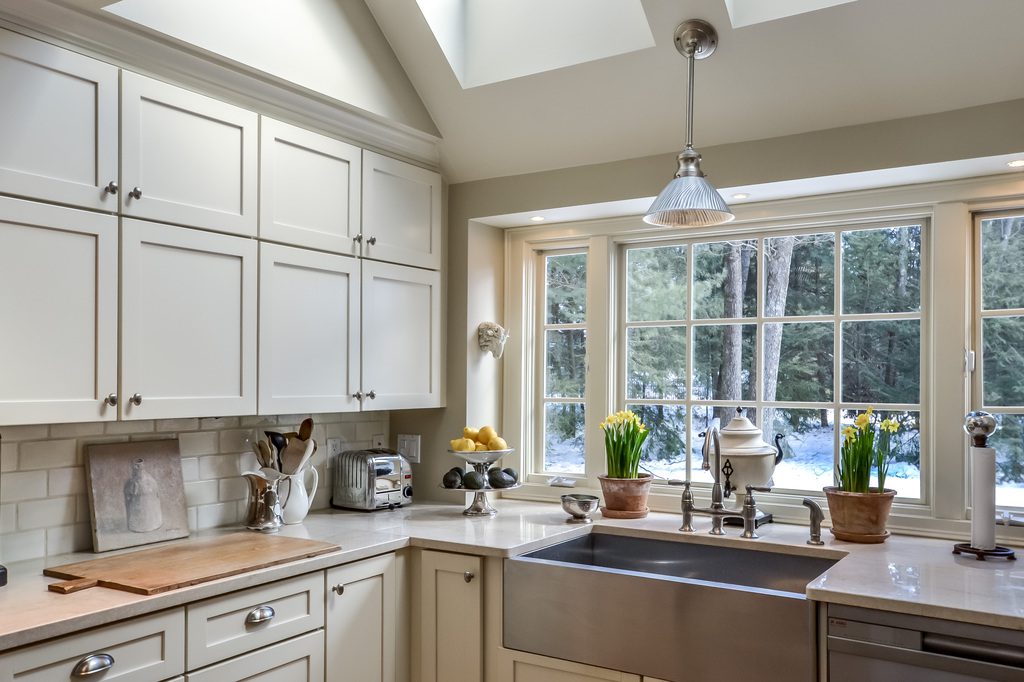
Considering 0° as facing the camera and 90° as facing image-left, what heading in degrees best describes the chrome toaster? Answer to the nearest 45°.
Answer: approximately 315°

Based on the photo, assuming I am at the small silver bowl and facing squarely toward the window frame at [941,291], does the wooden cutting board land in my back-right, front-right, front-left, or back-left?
back-right

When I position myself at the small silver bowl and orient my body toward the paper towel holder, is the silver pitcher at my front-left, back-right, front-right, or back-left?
back-right

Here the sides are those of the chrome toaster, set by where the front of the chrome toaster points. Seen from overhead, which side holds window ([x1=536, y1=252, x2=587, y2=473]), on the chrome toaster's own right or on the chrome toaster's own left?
on the chrome toaster's own left

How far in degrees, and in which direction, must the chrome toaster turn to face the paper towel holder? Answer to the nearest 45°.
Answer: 0° — it already faces it

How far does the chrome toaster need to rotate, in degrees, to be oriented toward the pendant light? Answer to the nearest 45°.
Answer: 0° — it already faces it

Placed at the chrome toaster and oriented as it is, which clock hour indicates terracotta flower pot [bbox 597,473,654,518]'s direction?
The terracotta flower pot is roughly at 11 o'clock from the chrome toaster.

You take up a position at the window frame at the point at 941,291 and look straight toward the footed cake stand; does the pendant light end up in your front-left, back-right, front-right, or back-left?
front-left

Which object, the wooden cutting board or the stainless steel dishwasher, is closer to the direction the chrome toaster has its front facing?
the stainless steel dishwasher

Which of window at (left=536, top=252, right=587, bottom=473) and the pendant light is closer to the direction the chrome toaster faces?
the pendant light

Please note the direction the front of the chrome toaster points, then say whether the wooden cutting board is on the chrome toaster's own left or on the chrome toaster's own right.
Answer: on the chrome toaster's own right

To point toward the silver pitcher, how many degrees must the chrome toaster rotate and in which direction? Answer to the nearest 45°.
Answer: approximately 90° to its right
